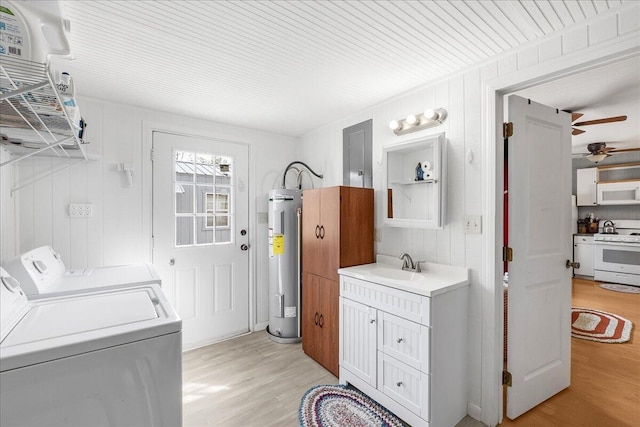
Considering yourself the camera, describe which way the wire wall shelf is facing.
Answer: facing to the right of the viewer

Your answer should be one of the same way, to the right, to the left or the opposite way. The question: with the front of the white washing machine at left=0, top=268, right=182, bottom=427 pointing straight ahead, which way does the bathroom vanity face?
the opposite way

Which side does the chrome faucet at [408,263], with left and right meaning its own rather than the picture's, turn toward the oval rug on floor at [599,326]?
back

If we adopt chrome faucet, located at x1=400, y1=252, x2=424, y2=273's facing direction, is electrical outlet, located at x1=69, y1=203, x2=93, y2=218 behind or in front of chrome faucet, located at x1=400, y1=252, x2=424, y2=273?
in front

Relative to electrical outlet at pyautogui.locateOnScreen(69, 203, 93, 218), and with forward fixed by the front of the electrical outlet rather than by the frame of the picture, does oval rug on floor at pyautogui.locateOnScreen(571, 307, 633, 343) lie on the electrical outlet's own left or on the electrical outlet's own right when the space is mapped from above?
on the electrical outlet's own left

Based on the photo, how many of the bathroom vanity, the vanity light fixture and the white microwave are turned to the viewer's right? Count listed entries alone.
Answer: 0

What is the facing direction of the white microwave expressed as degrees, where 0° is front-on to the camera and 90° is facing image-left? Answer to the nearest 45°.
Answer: approximately 0°

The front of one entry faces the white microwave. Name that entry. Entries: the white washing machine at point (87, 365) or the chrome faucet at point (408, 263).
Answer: the white washing machine

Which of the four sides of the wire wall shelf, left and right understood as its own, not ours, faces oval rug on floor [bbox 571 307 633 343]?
front

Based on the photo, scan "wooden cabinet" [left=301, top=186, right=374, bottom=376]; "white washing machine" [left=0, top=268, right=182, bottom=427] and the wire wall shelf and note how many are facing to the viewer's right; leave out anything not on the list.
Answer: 2

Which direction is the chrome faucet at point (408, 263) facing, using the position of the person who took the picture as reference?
facing the viewer and to the left of the viewer
